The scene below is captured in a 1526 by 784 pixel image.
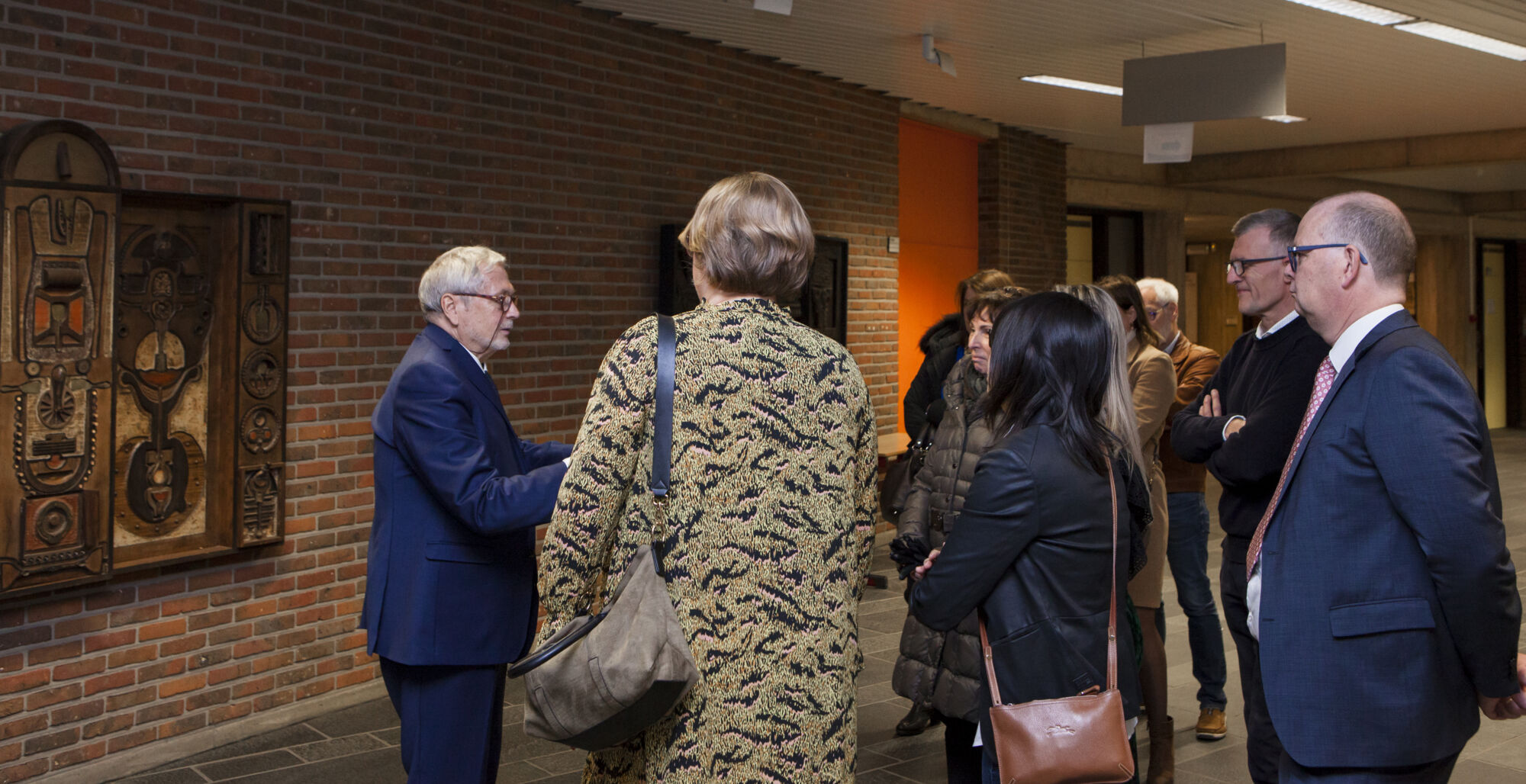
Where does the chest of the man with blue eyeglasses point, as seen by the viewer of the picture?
to the viewer's left

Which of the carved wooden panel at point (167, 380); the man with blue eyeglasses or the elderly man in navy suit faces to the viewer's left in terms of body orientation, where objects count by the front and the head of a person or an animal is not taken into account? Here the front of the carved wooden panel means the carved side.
the man with blue eyeglasses

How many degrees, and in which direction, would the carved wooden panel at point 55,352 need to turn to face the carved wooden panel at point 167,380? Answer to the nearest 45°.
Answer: approximately 90° to its left

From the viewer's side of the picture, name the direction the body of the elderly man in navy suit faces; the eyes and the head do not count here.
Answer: to the viewer's right

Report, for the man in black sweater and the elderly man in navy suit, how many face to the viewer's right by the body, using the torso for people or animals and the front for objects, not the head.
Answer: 1

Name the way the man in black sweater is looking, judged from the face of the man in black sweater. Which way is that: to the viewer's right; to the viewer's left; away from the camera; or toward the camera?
to the viewer's left

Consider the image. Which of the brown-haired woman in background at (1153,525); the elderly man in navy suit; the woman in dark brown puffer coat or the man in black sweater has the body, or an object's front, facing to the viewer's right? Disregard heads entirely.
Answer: the elderly man in navy suit

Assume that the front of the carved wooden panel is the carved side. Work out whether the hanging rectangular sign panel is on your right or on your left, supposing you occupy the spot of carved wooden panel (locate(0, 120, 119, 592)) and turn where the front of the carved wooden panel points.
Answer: on your left

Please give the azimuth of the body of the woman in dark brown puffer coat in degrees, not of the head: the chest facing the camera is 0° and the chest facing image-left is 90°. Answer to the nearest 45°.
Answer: approximately 45°
